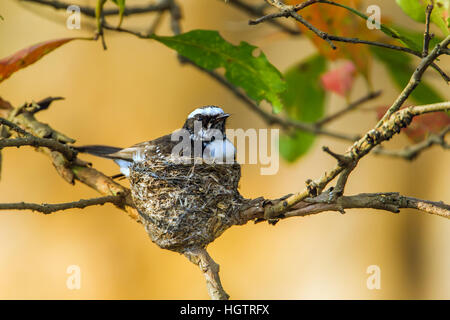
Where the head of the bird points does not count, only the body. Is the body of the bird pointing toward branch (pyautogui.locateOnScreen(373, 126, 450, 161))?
yes

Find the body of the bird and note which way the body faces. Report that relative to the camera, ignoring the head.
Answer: to the viewer's right

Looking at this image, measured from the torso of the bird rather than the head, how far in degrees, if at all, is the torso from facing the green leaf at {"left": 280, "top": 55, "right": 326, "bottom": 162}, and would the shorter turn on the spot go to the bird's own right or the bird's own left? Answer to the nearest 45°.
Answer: approximately 45° to the bird's own left

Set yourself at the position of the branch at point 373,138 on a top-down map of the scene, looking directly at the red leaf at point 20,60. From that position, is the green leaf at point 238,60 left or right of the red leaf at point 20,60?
right

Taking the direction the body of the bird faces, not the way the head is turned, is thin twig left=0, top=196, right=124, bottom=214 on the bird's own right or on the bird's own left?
on the bird's own right
